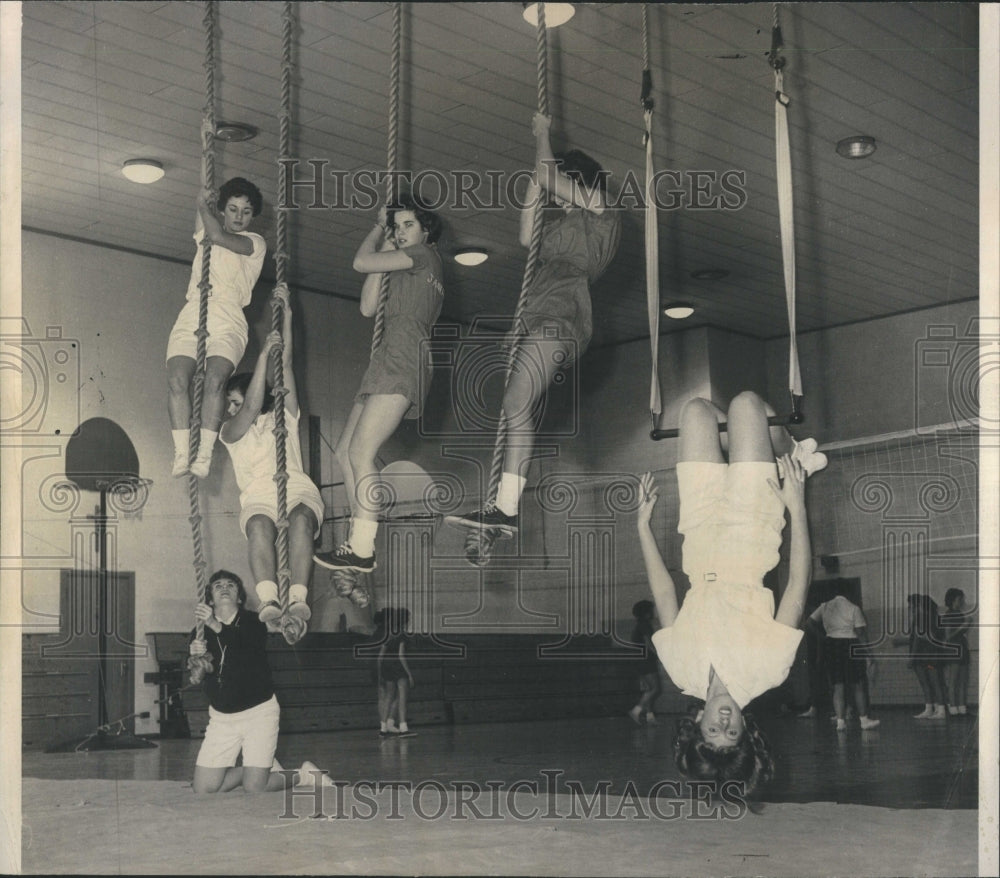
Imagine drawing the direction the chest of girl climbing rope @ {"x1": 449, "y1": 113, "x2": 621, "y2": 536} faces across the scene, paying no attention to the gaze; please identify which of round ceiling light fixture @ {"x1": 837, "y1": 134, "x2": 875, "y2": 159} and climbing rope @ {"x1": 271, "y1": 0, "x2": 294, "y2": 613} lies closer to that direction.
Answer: the climbing rope

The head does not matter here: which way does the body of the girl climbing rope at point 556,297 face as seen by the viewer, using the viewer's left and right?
facing to the left of the viewer

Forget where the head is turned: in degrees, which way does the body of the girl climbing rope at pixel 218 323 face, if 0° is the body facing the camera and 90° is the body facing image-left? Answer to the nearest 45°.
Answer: approximately 45°
